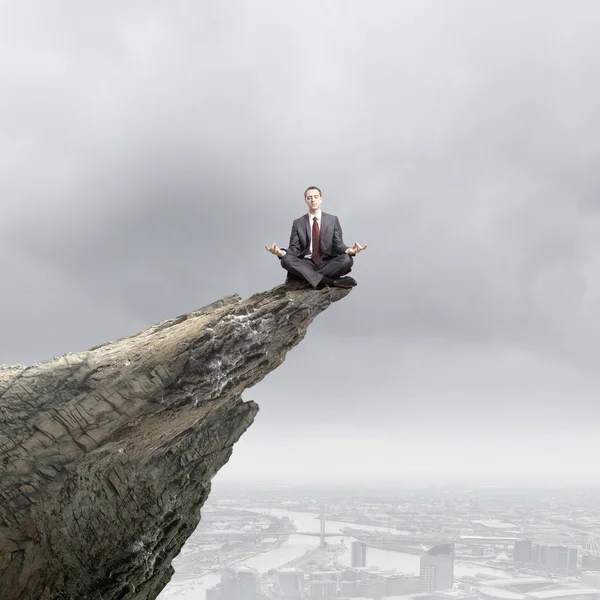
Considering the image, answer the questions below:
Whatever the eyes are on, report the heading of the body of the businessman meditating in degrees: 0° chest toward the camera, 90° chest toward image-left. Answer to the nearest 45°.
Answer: approximately 0°
